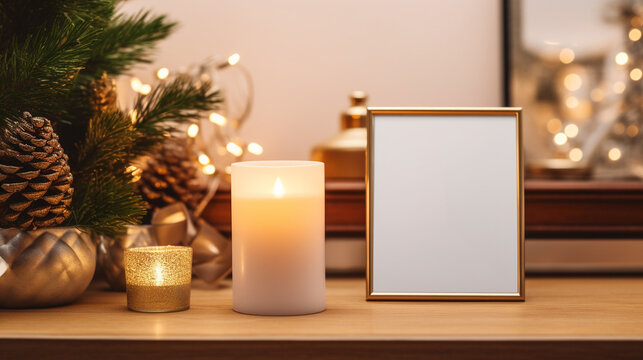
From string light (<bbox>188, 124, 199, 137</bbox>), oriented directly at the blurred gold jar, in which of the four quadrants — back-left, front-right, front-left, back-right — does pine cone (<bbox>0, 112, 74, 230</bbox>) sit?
back-right

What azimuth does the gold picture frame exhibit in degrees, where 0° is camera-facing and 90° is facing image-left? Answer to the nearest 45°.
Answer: approximately 0°
